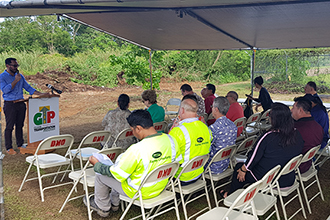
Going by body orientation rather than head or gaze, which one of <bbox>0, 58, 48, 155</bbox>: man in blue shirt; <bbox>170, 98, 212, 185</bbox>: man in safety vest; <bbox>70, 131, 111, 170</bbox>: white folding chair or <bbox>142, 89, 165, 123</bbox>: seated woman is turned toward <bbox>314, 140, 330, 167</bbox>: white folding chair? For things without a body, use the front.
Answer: the man in blue shirt

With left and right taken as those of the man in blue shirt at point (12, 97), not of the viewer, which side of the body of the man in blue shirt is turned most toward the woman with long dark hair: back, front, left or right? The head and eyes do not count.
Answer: front

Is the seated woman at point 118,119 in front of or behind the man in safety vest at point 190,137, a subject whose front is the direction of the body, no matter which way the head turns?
in front

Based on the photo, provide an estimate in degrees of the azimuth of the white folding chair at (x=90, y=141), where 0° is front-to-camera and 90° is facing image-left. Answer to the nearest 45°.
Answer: approximately 135°

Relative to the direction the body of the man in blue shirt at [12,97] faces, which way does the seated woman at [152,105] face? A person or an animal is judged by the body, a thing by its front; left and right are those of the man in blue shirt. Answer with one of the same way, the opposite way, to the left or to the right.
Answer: the opposite way

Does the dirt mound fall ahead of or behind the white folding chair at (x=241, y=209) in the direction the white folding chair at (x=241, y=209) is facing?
ahead

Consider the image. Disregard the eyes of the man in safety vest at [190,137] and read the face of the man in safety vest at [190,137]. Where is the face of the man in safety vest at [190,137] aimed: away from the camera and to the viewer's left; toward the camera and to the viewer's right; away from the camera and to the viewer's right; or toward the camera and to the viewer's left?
away from the camera and to the viewer's left

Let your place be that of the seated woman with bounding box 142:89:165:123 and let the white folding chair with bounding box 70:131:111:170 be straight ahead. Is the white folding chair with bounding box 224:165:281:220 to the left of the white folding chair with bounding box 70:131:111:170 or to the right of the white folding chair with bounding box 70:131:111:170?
left

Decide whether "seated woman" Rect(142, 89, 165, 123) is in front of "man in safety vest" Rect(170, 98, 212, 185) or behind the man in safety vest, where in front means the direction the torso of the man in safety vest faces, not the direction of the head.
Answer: in front

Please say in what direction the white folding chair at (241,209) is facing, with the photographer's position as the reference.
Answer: facing away from the viewer and to the left of the viewer

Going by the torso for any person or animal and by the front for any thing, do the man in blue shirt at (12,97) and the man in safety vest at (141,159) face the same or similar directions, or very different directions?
very different directions

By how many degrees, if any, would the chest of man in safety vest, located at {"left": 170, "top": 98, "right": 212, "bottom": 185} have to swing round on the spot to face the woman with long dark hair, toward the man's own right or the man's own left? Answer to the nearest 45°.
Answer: approximately 135° to the man's own right

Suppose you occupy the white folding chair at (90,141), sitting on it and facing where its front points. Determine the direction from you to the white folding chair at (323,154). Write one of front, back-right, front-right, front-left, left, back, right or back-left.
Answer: back-right
